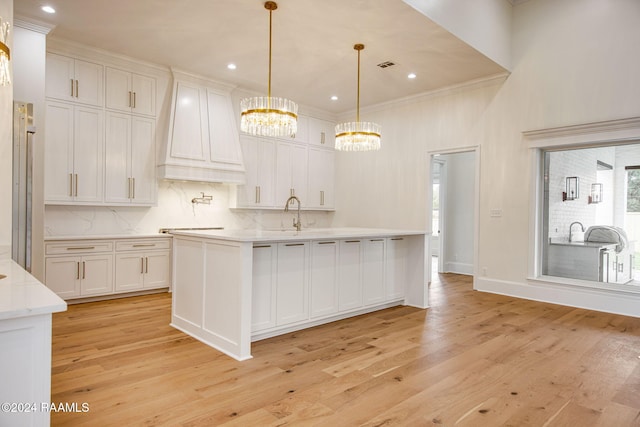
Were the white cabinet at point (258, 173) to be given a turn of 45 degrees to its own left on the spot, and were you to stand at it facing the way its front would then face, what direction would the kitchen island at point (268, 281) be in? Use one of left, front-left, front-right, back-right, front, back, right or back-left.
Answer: right

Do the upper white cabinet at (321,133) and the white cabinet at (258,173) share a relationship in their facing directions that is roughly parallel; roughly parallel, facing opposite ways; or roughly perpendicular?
roughly parallel

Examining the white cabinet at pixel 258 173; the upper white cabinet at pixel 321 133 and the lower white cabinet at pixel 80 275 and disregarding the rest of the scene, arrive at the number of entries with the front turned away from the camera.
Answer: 0

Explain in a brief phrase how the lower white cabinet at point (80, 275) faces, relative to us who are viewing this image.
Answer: facing the viewer

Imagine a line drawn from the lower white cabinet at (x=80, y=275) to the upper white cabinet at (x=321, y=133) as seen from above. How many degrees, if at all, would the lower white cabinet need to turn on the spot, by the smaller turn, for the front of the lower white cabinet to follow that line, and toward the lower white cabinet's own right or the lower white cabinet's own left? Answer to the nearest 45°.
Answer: approximately 90° to the lower white cabinet's own left

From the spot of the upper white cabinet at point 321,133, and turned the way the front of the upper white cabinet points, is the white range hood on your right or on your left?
on your right

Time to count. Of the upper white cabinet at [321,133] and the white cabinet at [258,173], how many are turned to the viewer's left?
0

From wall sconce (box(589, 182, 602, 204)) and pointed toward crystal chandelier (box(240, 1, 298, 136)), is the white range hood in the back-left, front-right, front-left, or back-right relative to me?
front-right

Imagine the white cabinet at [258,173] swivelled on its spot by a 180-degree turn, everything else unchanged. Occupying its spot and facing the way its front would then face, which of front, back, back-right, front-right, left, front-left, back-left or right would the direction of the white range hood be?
left

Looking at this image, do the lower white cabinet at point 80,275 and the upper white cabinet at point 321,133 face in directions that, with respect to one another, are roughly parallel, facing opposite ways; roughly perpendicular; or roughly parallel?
roughly parallel

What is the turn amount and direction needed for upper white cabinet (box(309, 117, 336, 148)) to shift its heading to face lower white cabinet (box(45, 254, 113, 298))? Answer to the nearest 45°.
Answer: approximately 90° to its right

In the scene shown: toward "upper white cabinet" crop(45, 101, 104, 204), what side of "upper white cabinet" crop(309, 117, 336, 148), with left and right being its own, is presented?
right

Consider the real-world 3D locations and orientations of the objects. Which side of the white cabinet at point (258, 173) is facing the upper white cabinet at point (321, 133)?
left

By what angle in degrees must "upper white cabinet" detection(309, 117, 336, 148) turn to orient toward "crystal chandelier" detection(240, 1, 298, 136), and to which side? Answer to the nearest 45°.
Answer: approximately 45° to its right

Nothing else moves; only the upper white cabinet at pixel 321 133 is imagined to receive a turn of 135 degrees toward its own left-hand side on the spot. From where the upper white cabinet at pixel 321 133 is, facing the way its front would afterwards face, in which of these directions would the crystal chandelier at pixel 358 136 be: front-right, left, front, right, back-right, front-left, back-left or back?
back

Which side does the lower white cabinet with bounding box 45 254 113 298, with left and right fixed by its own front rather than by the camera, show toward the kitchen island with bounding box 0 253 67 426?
front

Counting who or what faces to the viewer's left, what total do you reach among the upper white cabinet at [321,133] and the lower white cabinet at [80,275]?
0
